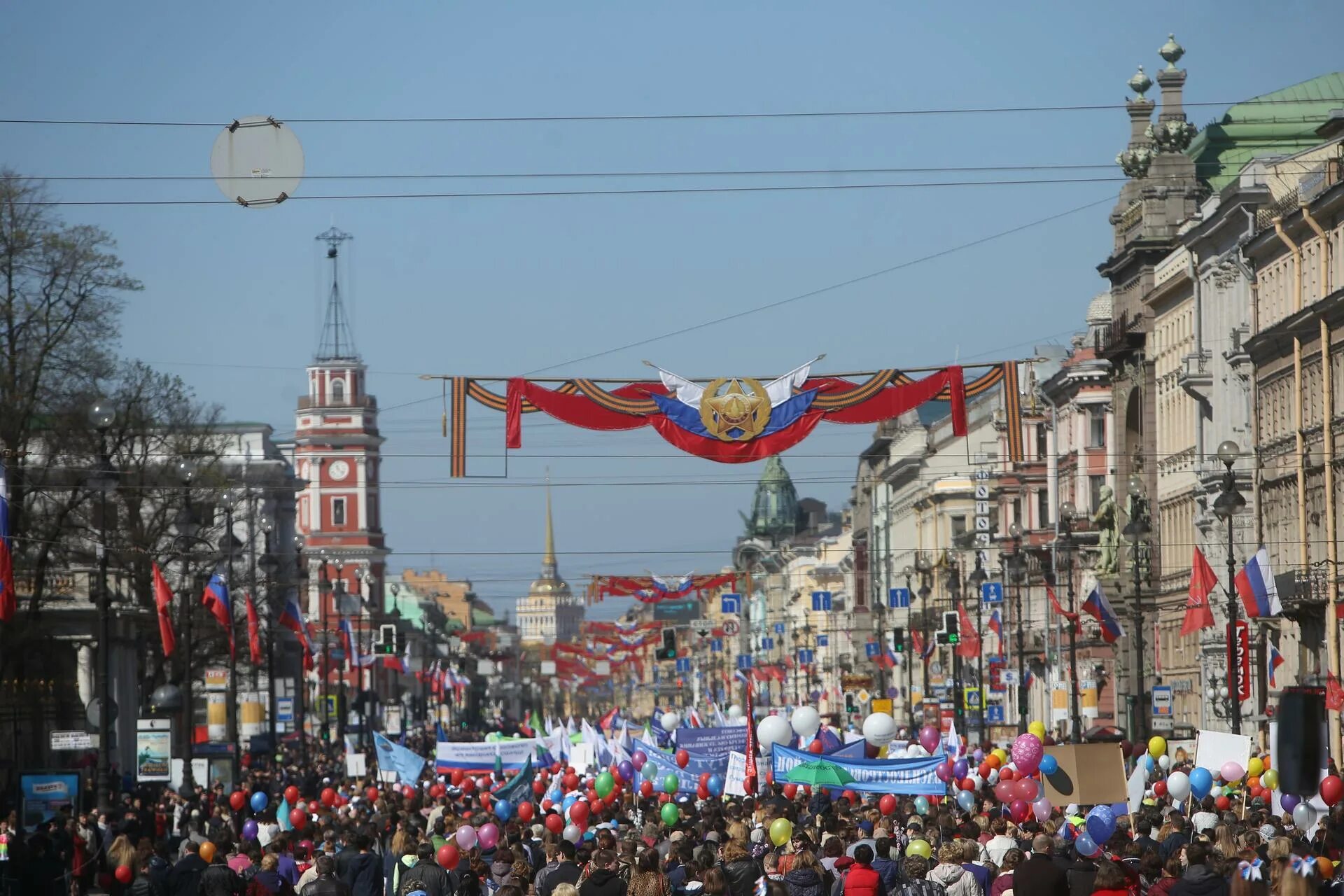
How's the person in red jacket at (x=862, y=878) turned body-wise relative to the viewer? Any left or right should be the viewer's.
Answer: facing away from the viewer

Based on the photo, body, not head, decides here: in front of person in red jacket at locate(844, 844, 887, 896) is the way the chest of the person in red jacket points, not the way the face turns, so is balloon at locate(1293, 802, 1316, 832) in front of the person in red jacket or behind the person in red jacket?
in front

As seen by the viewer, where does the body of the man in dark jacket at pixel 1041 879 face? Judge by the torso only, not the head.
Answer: away from the camera

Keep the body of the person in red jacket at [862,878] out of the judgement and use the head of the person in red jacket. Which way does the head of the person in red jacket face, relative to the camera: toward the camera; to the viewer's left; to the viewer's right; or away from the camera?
away from the camera

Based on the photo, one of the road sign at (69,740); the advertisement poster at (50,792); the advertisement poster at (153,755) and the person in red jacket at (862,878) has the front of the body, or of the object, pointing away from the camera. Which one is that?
the person in red jacket

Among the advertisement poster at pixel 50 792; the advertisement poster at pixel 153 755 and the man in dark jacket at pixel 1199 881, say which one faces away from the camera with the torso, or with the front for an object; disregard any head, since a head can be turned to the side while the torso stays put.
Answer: the man in dark jacket

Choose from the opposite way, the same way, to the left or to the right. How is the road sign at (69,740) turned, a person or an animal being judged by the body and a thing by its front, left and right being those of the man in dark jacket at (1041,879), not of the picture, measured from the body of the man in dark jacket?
the opposite way

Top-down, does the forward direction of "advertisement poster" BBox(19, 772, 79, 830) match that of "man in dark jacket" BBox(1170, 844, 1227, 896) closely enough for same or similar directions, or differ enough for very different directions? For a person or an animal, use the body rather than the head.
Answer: very different directions

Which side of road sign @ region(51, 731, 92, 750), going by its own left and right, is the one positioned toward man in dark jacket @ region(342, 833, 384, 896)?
front

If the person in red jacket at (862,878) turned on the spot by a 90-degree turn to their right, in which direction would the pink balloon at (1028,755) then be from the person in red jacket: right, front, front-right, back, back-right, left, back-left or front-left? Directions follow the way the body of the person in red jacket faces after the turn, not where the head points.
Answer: left

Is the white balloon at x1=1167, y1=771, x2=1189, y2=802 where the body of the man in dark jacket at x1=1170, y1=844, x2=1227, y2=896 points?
yes

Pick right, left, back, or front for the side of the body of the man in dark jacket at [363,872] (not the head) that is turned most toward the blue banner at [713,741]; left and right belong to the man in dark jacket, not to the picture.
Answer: front

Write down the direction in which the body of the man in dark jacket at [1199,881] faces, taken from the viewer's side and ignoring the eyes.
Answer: away from the camera

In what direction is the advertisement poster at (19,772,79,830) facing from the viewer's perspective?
toward the camera

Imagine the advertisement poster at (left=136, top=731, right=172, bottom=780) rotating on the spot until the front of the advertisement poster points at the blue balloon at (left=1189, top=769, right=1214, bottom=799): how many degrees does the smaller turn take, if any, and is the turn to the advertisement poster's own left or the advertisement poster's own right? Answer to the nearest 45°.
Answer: approximately 45° to the advertisement poster's own left

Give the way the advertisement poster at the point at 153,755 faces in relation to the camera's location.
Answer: facing the viewer

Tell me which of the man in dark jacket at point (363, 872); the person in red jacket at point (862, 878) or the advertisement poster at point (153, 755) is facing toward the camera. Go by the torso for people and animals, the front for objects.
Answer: the advertisement poster
